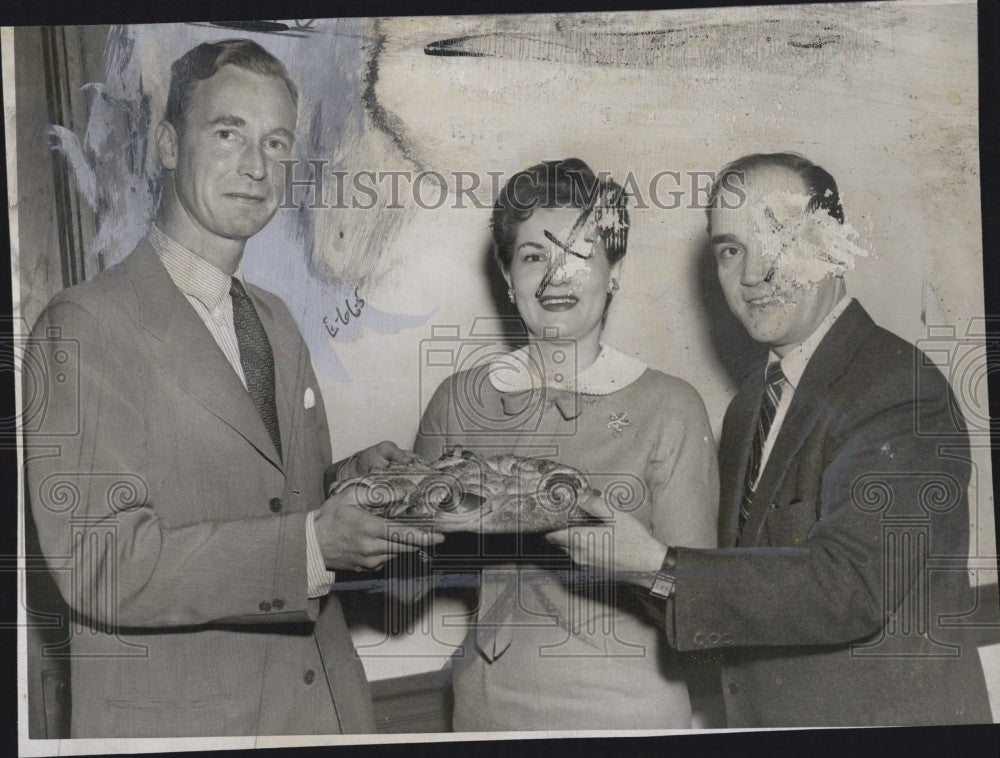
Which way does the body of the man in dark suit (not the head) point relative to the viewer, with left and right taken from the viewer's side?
facing the viewer and to the left of the viewer

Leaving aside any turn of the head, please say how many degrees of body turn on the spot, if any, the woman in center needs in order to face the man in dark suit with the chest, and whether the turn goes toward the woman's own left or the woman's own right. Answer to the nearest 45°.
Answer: approximately 90° to the woman's own left

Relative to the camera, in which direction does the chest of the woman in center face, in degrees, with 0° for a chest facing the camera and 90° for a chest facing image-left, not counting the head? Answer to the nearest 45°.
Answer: approximately 0°

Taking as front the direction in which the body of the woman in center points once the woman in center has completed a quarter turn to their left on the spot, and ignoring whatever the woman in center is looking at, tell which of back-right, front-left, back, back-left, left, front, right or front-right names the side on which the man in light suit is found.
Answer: back

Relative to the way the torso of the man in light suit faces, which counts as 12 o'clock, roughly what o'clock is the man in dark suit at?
The man in dark suit is roughly at 11 o'clock from the man in light suit.

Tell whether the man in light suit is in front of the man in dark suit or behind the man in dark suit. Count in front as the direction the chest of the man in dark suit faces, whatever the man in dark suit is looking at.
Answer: in front

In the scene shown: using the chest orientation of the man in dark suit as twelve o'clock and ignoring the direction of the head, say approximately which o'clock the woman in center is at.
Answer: The woman in center is roughly at 1 o'clock from the man in dark suit.

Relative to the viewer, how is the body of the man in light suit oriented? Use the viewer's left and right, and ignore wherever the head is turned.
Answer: facing the viewer and to the right of the viewer
